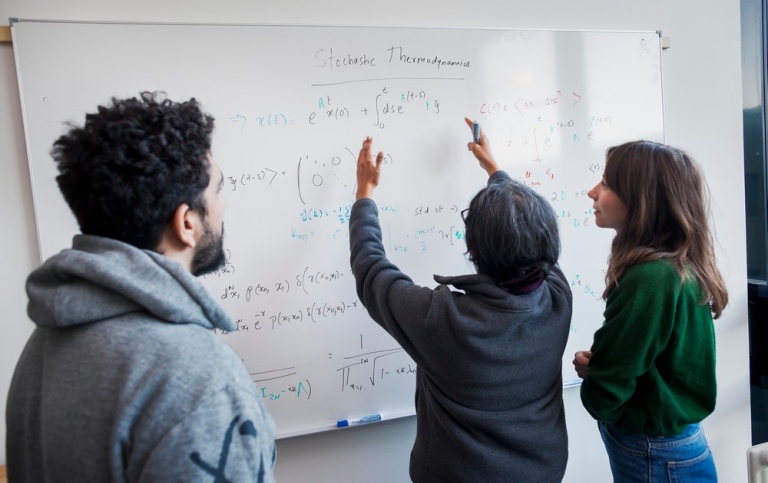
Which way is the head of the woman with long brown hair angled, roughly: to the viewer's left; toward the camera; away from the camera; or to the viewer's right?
to the viewer's left

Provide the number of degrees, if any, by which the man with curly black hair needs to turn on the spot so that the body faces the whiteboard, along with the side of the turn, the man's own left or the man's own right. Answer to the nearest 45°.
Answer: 0° — they already face it

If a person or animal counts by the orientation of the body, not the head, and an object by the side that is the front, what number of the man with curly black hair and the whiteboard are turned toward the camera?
1

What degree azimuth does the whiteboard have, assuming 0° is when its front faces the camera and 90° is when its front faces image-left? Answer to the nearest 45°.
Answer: approximately 0°

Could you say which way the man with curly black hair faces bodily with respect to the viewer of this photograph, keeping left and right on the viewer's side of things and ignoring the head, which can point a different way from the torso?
facing away from the viewer and to the right of the viewer

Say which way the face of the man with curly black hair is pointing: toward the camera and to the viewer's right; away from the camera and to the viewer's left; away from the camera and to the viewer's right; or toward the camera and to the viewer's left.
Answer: away from the camera and to the viewer's right

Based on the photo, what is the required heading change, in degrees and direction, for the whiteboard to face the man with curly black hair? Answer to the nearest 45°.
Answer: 0° — it already faces them
